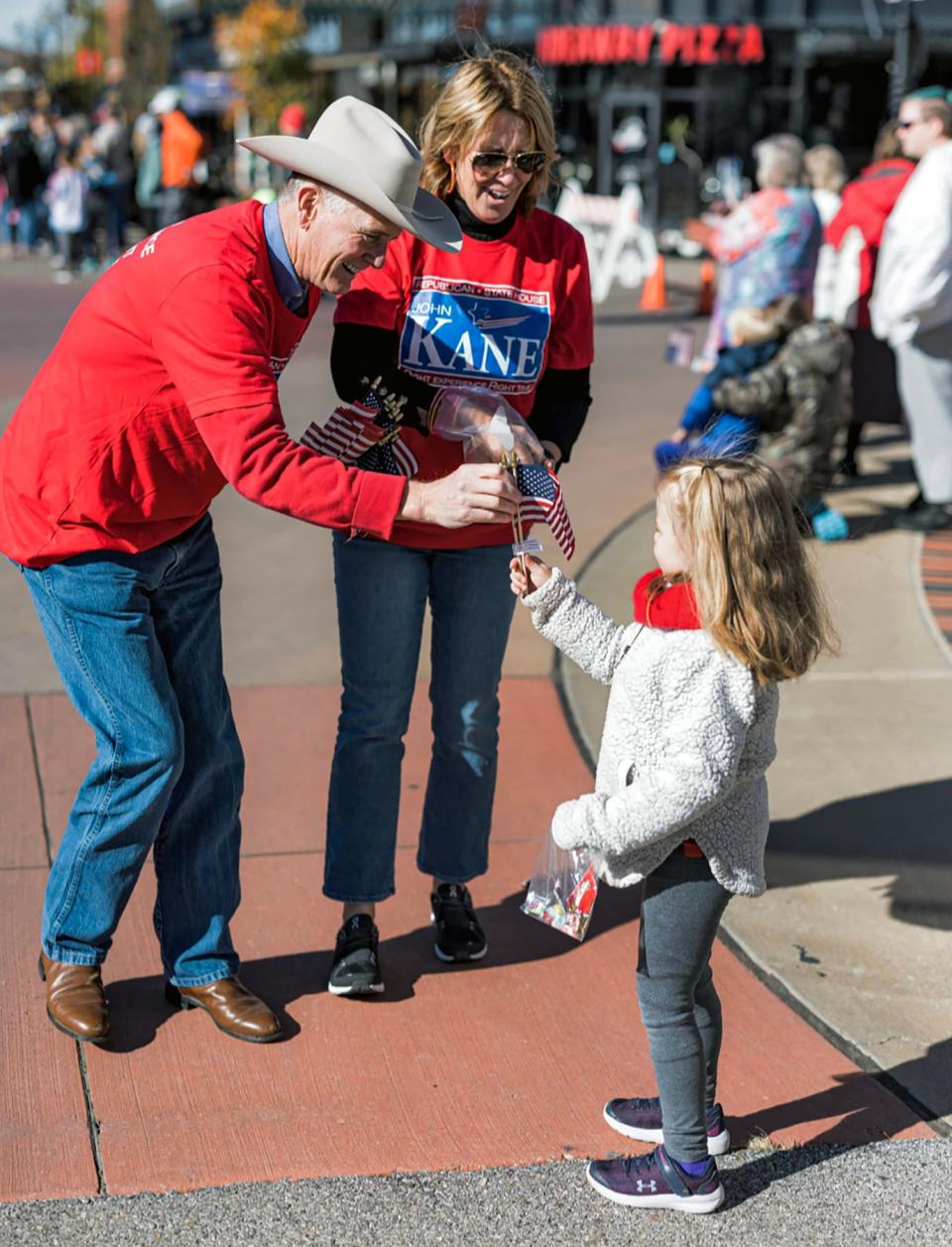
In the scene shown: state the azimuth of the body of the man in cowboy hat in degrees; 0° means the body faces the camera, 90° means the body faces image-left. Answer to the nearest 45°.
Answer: approximately 315°

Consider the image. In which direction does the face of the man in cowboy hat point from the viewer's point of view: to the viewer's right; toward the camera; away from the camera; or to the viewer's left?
to the viewer's right

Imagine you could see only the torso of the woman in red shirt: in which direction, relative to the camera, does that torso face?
toward the camera

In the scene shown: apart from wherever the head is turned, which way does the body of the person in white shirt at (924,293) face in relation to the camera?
to the viewer's left

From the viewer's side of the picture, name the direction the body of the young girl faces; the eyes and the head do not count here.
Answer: to the viewer's left

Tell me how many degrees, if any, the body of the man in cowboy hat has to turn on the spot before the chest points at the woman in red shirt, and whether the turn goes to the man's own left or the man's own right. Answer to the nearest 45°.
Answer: approximately 90° to the man's own left

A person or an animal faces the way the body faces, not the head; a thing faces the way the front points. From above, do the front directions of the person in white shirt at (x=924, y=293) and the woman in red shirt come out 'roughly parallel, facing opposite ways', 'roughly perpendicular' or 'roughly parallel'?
roughly perpendicular

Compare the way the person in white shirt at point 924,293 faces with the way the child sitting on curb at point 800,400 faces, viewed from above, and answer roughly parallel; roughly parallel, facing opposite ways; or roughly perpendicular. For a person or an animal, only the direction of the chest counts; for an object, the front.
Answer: roughly parallel

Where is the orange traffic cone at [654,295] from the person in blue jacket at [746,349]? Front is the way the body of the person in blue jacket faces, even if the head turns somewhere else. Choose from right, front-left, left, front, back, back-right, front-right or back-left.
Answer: right

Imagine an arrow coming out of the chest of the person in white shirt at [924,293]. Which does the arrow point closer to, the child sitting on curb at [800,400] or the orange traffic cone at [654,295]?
the child sitting on curb

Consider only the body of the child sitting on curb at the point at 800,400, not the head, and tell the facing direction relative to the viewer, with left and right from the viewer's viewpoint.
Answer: facing to the left of the viewer

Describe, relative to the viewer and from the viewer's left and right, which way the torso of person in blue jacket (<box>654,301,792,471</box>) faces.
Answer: facing to the left of the viewer

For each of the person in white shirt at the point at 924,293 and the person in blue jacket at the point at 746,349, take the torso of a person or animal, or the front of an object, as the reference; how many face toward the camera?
0

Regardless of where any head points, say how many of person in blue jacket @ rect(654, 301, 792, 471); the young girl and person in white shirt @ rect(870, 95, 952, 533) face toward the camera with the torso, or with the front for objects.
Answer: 0

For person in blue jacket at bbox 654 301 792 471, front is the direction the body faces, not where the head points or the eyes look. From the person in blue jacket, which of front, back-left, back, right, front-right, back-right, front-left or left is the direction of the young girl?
left

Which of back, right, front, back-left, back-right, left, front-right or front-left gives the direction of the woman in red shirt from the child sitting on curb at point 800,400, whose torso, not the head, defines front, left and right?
left
